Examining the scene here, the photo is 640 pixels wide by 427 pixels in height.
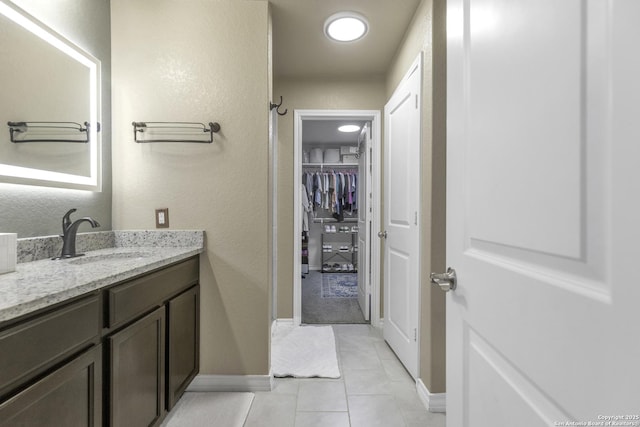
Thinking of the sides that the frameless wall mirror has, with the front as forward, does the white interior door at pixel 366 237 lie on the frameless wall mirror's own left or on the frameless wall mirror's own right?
on the frameless wall mirror's own left

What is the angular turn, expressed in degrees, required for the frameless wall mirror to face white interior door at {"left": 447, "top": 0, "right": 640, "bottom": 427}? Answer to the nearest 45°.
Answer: approximately 45° to its right

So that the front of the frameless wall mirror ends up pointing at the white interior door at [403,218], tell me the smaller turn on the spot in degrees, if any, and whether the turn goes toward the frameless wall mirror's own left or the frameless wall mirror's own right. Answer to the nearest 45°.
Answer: approximately 45° to the frameless wall mirror's own left

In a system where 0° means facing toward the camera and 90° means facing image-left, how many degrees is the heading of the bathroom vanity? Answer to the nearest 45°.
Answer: approximately 315°

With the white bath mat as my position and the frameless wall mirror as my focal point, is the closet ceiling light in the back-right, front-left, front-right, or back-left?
back-right

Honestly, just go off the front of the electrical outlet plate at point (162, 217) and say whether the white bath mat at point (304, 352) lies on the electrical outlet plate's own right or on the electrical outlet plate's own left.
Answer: on the electrical outlet plate's own left

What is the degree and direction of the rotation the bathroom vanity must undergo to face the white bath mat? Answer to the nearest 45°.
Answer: approximately 90° to its left
